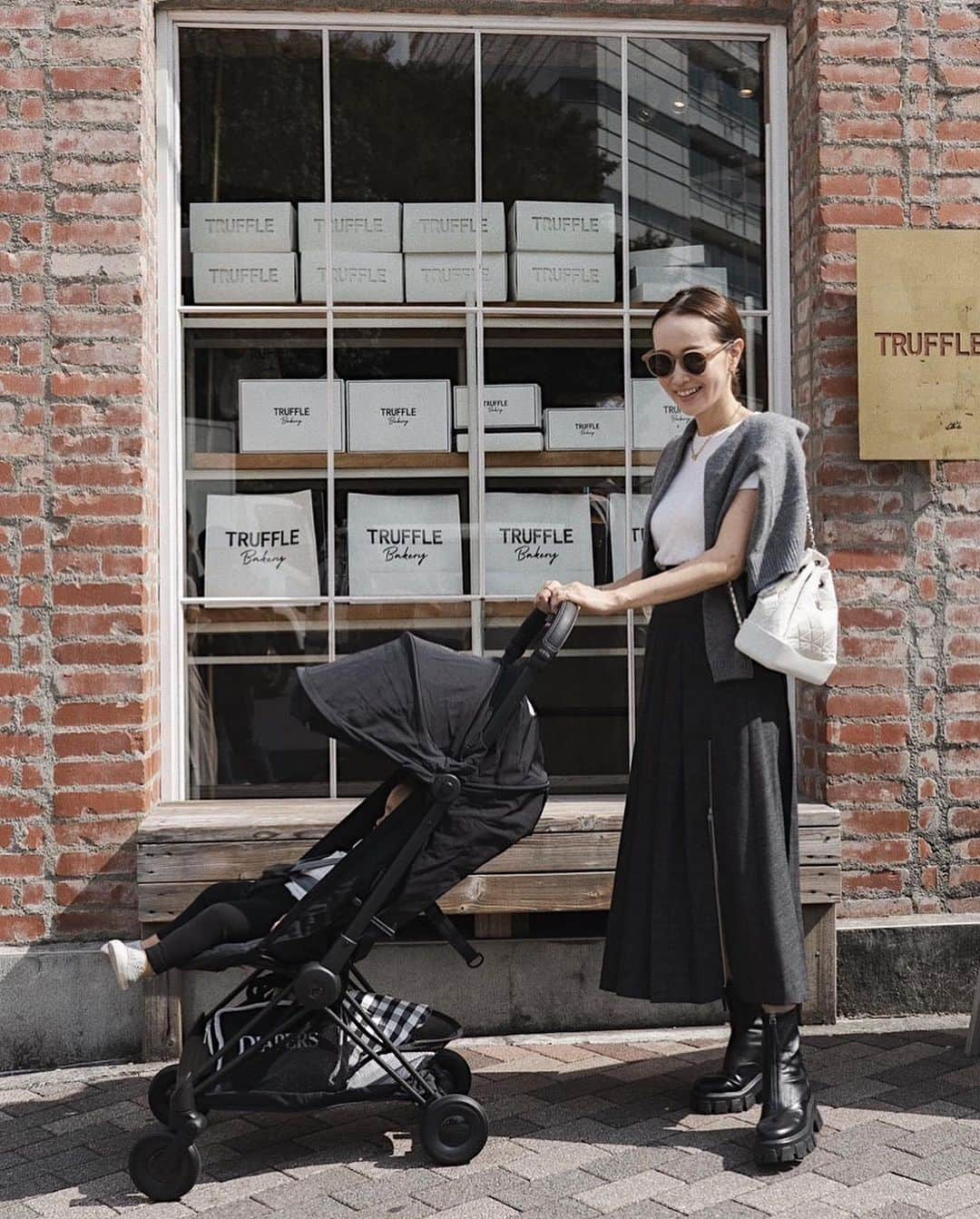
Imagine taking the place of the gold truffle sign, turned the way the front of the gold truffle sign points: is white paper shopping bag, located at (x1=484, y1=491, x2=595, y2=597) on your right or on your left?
on your right

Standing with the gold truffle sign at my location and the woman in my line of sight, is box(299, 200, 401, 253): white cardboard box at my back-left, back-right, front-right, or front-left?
front-right

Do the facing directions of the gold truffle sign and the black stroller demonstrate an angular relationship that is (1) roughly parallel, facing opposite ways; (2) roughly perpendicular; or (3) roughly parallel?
roughly perpendicular

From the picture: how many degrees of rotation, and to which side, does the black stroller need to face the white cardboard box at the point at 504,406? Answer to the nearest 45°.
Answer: approximately 90° to its right

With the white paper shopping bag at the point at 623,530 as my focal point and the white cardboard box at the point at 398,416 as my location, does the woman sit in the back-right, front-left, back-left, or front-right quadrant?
front-right

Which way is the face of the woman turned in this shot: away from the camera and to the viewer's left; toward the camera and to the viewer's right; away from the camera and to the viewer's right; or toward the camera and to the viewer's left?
toward the camera and to the viewer's left

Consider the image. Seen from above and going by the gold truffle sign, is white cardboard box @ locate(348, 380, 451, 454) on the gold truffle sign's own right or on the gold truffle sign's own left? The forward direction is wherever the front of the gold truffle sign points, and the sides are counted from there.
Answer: on the gold truffle sign's own right

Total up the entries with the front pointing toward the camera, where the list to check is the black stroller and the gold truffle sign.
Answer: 1

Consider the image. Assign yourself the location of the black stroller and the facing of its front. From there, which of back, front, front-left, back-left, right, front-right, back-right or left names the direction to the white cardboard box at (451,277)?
right

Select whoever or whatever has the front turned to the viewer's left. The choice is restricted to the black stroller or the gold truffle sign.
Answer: the black stroller

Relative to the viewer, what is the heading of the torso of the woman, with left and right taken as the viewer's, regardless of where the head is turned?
facing the viewer and to the left of the viewer

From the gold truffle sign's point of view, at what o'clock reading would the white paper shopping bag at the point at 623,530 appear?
The white paper shopping bag is roughly at 3 o'clock from the gold truffle sign.

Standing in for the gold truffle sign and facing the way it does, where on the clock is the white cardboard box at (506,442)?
The white cardboard box is roughly at 3 o'clock from the gold truffle sign.

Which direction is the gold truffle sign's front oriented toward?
toward the camera

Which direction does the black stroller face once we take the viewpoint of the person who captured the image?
facing to the left of the viewer
